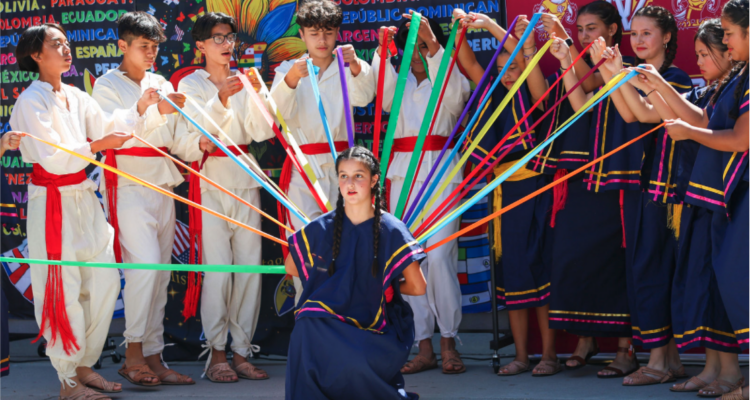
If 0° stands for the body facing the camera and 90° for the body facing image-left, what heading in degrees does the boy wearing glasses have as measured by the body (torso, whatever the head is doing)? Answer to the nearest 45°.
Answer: approximately 315°
